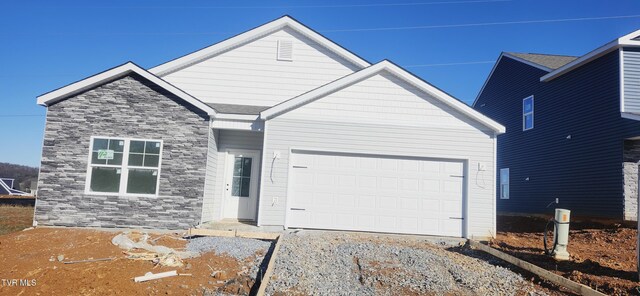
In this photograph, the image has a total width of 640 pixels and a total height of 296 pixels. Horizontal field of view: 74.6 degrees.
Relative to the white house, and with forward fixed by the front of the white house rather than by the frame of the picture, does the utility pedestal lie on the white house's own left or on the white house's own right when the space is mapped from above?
on the white house's own left

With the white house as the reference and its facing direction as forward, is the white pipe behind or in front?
in front

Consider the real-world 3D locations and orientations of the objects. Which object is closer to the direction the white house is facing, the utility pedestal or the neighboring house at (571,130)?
the utility pedestal

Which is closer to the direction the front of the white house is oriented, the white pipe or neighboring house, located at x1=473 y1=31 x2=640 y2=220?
the white pipe

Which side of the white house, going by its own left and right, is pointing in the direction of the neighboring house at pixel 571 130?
left

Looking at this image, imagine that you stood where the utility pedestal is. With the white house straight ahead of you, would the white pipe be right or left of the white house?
left

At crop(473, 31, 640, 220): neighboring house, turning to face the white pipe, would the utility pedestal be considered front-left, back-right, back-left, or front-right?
front-left

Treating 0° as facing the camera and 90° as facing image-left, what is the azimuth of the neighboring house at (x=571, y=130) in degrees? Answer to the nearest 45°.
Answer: approximately 315°

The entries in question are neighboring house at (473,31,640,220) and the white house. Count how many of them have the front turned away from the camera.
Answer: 0

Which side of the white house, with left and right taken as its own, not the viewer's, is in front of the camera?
front

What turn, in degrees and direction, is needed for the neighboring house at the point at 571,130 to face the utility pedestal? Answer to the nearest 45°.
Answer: approximately 45° to its right

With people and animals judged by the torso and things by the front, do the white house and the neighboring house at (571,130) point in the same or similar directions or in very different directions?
same or similar directions

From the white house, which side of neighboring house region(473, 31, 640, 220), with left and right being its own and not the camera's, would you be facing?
right
